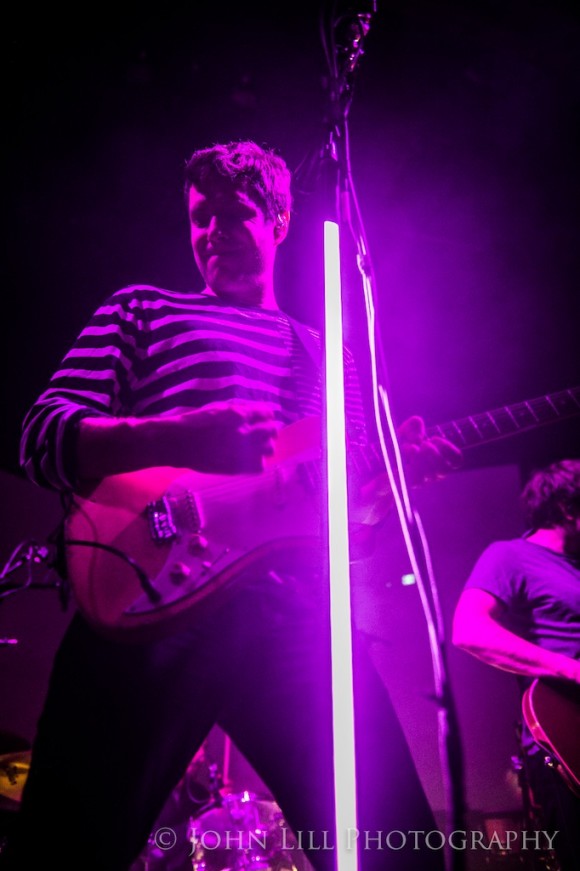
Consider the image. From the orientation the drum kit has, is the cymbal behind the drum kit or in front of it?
in front

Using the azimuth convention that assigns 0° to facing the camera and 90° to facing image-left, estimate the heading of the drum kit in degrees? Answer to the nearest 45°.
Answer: approximately 0°

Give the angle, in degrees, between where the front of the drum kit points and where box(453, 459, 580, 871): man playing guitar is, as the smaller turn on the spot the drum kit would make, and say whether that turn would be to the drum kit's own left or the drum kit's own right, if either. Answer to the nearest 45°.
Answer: approximately 45° to the drum kit's own left
